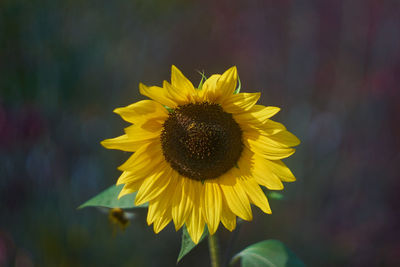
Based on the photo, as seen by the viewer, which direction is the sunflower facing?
toward the camera
